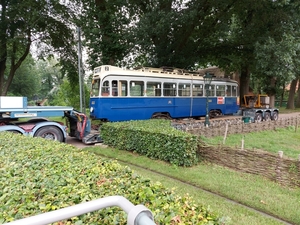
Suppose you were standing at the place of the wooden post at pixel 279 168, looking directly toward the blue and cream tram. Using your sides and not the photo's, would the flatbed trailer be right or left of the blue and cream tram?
left

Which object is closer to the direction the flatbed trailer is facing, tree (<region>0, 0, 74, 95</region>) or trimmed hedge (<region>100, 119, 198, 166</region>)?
the tree

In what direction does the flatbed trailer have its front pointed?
to the viewer's left

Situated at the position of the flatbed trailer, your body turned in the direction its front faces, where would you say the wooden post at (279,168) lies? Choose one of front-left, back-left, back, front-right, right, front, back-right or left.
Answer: back-left

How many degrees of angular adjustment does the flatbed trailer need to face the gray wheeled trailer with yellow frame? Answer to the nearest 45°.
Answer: approximately 180°

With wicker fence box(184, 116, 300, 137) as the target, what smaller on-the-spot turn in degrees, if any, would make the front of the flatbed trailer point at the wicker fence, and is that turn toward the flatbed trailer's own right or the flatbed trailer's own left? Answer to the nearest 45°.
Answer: approximately 180°

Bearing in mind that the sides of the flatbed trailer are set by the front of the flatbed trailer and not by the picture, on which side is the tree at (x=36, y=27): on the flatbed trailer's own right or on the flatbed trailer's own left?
on the flatbed trailer's own right

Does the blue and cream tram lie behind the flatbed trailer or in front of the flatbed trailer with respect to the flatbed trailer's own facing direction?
behind

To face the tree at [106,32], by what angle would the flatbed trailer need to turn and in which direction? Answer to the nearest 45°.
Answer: approximately 135° to its right

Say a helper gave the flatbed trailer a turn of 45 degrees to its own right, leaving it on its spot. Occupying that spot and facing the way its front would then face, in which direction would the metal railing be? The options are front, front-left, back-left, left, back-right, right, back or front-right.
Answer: back-left

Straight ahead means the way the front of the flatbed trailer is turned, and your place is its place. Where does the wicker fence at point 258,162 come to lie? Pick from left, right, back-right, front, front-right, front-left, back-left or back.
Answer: back-left

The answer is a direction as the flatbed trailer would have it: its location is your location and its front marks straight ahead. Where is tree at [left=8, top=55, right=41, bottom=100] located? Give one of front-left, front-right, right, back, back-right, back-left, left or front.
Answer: right

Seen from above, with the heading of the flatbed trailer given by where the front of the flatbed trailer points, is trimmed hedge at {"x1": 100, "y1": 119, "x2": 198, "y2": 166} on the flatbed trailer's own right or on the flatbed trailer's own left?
on the flatbed trailer's own left
